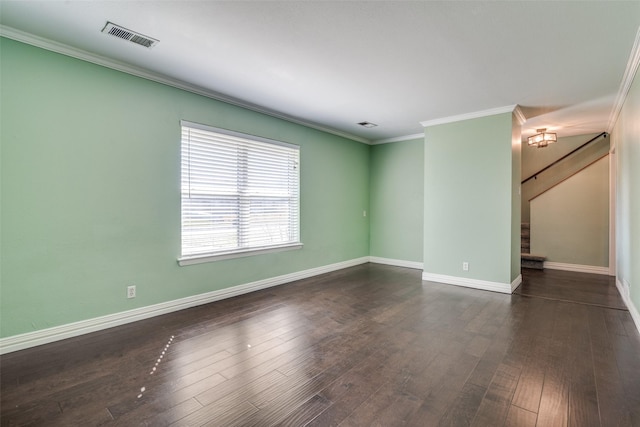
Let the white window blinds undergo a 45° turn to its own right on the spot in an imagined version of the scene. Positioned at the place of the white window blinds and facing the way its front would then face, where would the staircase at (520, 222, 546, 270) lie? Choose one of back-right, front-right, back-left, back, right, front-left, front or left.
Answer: left

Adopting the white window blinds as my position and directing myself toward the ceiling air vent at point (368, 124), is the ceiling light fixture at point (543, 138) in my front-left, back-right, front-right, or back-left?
front-right

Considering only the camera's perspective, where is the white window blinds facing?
facing the viewer and to the right of the viewer

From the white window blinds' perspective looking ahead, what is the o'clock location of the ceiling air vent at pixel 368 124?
The ceiling air vent is roughly at 10 o'clock from the white window blinds.

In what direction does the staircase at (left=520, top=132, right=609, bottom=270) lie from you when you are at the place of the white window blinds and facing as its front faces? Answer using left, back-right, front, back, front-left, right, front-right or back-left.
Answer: front-left
